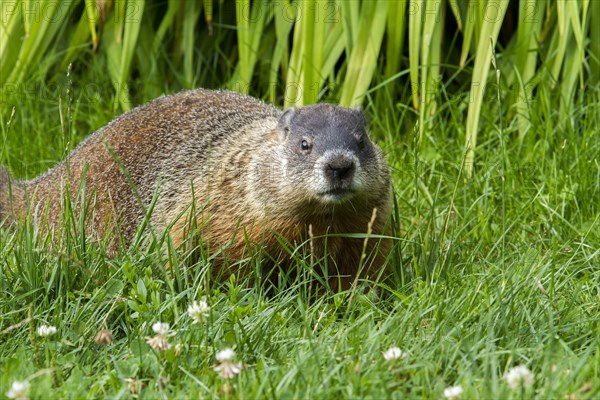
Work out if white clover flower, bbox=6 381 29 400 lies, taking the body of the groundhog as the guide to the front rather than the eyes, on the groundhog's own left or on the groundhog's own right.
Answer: on the groundhog's own right

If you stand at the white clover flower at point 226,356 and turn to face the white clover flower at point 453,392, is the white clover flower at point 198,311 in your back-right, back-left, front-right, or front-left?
back-left

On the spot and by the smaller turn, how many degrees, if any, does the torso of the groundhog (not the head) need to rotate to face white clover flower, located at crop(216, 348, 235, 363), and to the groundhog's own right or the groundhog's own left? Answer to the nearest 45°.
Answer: approximately 45° to the groundhog's own right

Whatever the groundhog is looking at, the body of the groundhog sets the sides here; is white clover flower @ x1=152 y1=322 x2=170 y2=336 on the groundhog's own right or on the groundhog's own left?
on the groundhog's own right

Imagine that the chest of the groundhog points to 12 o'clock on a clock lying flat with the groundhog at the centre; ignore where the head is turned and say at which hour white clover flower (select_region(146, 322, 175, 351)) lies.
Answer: The white clover flower is roughly at 2 o'clock from the groundhog.

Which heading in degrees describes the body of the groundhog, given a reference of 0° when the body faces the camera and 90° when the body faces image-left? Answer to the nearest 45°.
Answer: approximately 315°

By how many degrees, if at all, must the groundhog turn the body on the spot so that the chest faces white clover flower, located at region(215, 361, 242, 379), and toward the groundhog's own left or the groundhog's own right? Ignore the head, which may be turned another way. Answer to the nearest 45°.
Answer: approximately 45° to the groundhog's own right

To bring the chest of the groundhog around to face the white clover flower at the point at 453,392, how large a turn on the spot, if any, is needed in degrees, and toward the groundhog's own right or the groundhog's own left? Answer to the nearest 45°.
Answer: approximately 45° to the groundhog's own right

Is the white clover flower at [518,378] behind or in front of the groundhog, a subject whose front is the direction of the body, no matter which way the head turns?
in front
